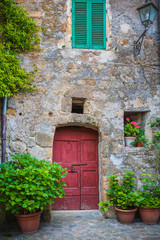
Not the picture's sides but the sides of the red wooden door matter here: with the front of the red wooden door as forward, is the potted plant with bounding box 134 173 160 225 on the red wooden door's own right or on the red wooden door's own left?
on the red wooden door's own left

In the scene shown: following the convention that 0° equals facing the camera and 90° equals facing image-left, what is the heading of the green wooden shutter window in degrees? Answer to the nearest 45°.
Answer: approximately 0°

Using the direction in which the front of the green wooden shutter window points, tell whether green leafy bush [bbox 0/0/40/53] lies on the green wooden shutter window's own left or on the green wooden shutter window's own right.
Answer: on the green wooden shutter window's own right

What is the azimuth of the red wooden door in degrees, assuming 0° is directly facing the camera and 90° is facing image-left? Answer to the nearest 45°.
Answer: approximately 0°

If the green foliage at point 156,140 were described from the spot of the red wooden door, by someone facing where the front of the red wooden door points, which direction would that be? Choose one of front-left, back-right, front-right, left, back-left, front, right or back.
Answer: left

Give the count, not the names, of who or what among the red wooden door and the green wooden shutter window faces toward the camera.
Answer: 2
